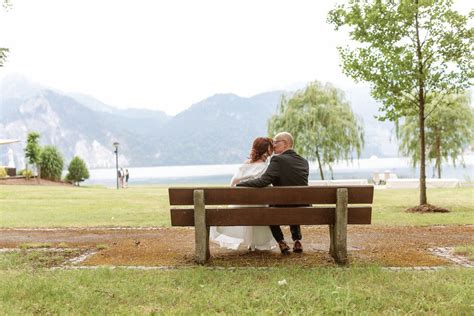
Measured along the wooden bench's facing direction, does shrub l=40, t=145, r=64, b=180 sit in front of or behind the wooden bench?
in front

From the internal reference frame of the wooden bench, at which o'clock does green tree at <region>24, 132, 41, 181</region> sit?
The green tree is roughly at 11 o'clock from the wooden bench.

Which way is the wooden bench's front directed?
away from the camera

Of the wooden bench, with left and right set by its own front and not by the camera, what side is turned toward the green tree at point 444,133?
front

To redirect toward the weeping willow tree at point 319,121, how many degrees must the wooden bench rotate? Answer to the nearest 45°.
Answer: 0° — it already faces it

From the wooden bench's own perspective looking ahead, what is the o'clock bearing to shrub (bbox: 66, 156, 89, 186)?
The shrub is roughly at 11 o'clock from the wooden bench.

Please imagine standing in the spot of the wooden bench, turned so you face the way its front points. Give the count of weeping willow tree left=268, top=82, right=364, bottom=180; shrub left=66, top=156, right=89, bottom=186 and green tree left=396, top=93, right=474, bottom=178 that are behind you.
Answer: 0
